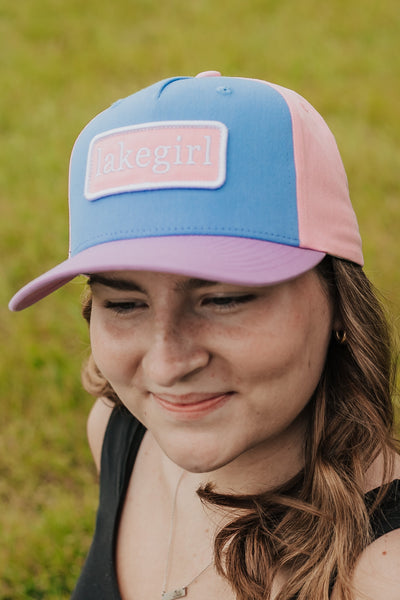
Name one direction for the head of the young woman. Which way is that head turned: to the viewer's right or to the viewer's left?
to the viewer's left

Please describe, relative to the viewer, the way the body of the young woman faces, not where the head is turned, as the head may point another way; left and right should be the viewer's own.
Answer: facing the viewer and to the left of the viewer
